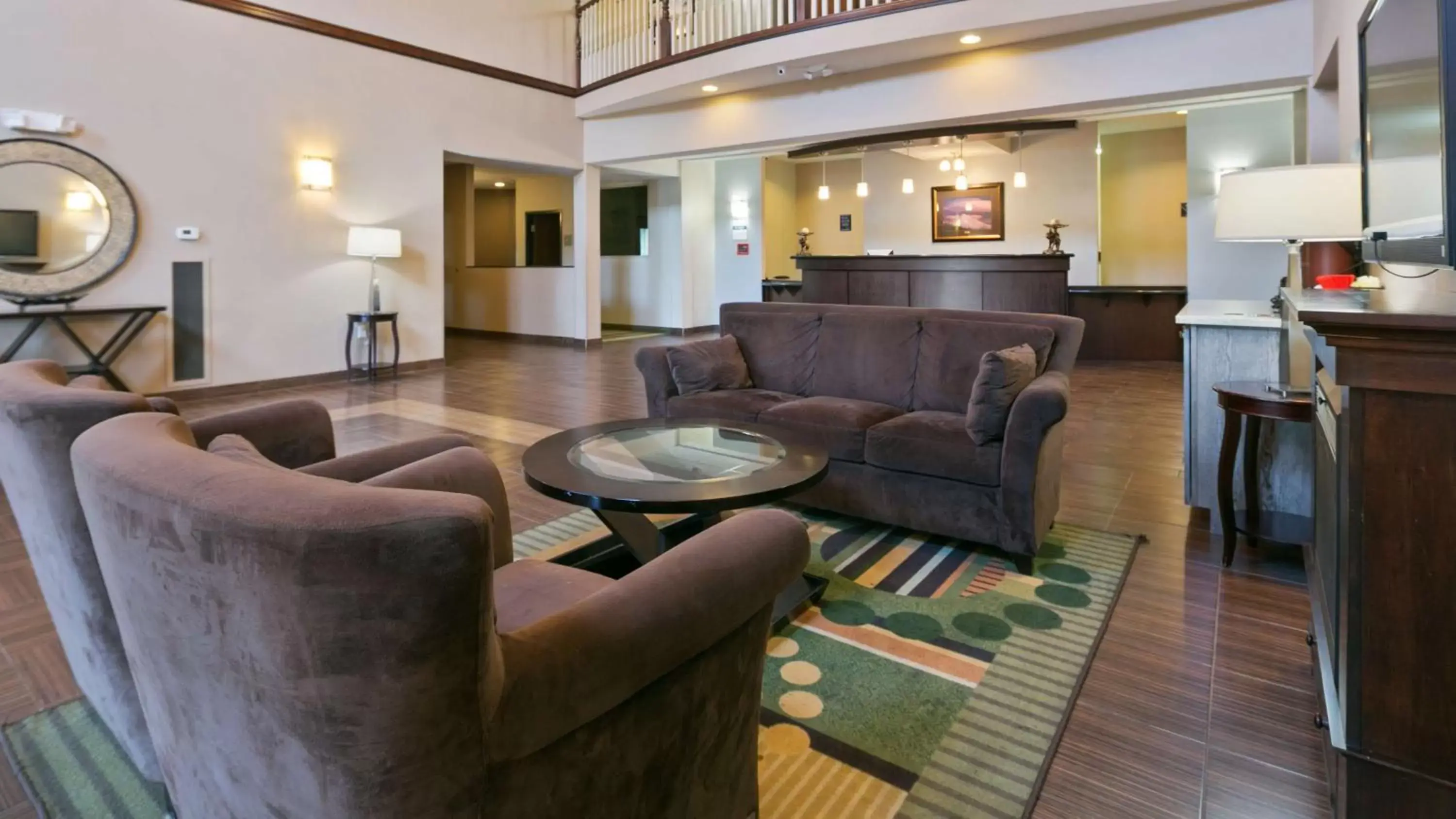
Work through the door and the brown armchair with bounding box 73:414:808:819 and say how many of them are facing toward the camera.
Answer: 1

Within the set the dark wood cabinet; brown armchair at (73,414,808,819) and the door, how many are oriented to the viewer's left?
1

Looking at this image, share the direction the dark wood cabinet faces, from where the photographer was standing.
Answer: facing to the left of the viewer

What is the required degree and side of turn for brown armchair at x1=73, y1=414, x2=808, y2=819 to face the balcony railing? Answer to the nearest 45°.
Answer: approximately 45° to its left

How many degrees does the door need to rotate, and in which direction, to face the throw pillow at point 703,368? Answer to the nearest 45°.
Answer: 0° — it already faces it

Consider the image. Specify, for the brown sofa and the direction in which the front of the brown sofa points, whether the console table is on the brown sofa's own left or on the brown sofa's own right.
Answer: on the brown sofa's own right

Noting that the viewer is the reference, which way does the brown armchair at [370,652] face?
facing away from the viewer and to the right of the viewer
